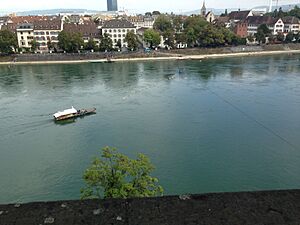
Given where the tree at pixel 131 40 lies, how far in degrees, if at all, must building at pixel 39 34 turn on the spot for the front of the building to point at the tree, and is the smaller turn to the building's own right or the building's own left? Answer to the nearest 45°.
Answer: approximately 45° to the building's own left

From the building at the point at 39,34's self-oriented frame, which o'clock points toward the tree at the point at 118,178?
The tree is roughly at 12 o'clock from the building.

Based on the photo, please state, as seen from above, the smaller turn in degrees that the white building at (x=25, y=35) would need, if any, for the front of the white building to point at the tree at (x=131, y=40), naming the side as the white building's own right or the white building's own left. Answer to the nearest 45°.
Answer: approximately 45° to the white building's own left

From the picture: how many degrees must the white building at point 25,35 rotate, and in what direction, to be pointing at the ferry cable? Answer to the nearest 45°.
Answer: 0° — it already faces it

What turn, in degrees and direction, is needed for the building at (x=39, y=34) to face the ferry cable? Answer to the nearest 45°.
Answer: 0° — it already faces it

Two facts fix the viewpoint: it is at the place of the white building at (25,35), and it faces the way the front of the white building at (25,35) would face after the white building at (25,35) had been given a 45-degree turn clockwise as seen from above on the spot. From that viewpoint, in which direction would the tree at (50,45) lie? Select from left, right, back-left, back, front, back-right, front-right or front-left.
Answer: left

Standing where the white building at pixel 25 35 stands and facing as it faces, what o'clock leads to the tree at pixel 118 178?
The tree is roughly at 12 o'clock from the white building.

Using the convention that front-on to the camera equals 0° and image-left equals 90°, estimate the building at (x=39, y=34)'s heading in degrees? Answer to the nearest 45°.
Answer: approximately 0°

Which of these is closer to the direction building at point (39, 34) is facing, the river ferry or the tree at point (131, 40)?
the river ferry

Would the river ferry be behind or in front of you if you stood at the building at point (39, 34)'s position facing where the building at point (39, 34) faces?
in front
